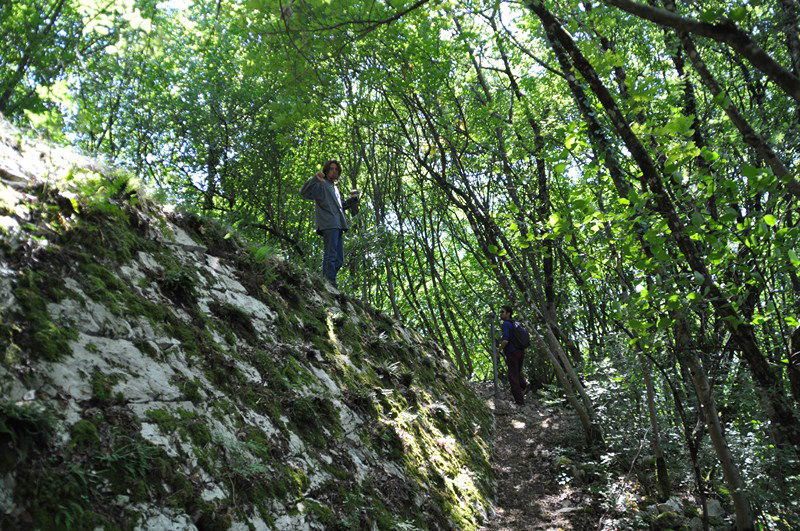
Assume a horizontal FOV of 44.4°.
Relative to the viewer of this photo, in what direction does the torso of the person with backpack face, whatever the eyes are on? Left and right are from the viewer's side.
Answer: facing to the left of the viewer

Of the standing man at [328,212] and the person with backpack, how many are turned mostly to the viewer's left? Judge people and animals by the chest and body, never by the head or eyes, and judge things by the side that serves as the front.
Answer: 1

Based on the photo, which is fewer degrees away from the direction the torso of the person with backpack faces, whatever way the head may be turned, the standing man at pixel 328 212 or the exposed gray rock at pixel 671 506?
the standing man

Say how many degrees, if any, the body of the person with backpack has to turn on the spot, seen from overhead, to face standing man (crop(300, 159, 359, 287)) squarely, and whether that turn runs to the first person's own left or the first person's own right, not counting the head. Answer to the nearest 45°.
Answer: approximately 45° to the first person's own left

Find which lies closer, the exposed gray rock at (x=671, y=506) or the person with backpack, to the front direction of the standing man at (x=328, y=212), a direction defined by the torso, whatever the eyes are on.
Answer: the exposed gray rock

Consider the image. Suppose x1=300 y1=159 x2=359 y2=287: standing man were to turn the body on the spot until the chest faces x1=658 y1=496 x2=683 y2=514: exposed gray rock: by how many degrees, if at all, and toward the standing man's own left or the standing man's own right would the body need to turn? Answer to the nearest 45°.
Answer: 0° — they already face it

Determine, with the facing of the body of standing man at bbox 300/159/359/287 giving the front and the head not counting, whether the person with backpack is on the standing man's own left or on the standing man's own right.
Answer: on the standing man's own left
